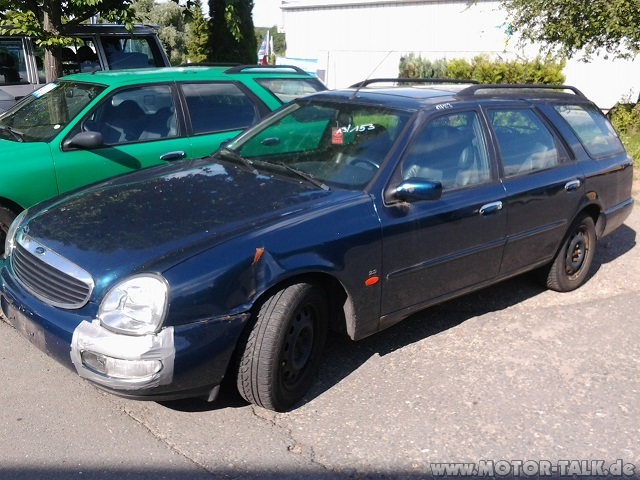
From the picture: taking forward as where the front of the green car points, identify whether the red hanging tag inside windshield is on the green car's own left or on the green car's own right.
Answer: on the green car's own left

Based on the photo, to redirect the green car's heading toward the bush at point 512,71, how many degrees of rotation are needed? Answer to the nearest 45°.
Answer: approximately 180°

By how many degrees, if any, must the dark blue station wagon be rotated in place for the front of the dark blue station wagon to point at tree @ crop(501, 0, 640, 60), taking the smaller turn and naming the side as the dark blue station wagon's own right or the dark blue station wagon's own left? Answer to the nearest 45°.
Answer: approximately 180°

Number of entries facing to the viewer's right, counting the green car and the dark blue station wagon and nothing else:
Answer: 0

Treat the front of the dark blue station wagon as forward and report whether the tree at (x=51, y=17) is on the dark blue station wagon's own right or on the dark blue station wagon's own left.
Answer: on the dark blue station wagon's own right

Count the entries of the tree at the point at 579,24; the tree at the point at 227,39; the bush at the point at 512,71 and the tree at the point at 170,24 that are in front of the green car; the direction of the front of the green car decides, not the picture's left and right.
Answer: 0

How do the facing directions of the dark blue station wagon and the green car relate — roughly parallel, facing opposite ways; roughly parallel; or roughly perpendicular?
roughly parallel

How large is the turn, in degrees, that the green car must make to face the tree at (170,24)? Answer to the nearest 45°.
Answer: approximately 135° to its right

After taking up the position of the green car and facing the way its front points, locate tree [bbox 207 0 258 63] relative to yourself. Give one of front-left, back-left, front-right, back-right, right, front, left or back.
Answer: back-right

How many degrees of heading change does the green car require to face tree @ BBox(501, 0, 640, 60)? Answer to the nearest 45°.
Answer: approximately 180°

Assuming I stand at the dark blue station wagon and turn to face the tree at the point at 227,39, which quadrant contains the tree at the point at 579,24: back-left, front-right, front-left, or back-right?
front-right

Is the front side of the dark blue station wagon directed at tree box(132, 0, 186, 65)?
no

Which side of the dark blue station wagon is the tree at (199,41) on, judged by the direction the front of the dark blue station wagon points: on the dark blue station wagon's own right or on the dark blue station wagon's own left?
on the dark blue station wagon's own right

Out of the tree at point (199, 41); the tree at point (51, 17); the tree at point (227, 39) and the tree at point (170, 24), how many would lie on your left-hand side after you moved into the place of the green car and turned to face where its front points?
0

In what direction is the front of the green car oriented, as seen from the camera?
facing the viewer and to the left of the viewer

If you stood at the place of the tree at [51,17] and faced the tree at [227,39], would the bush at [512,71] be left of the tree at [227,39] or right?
right
